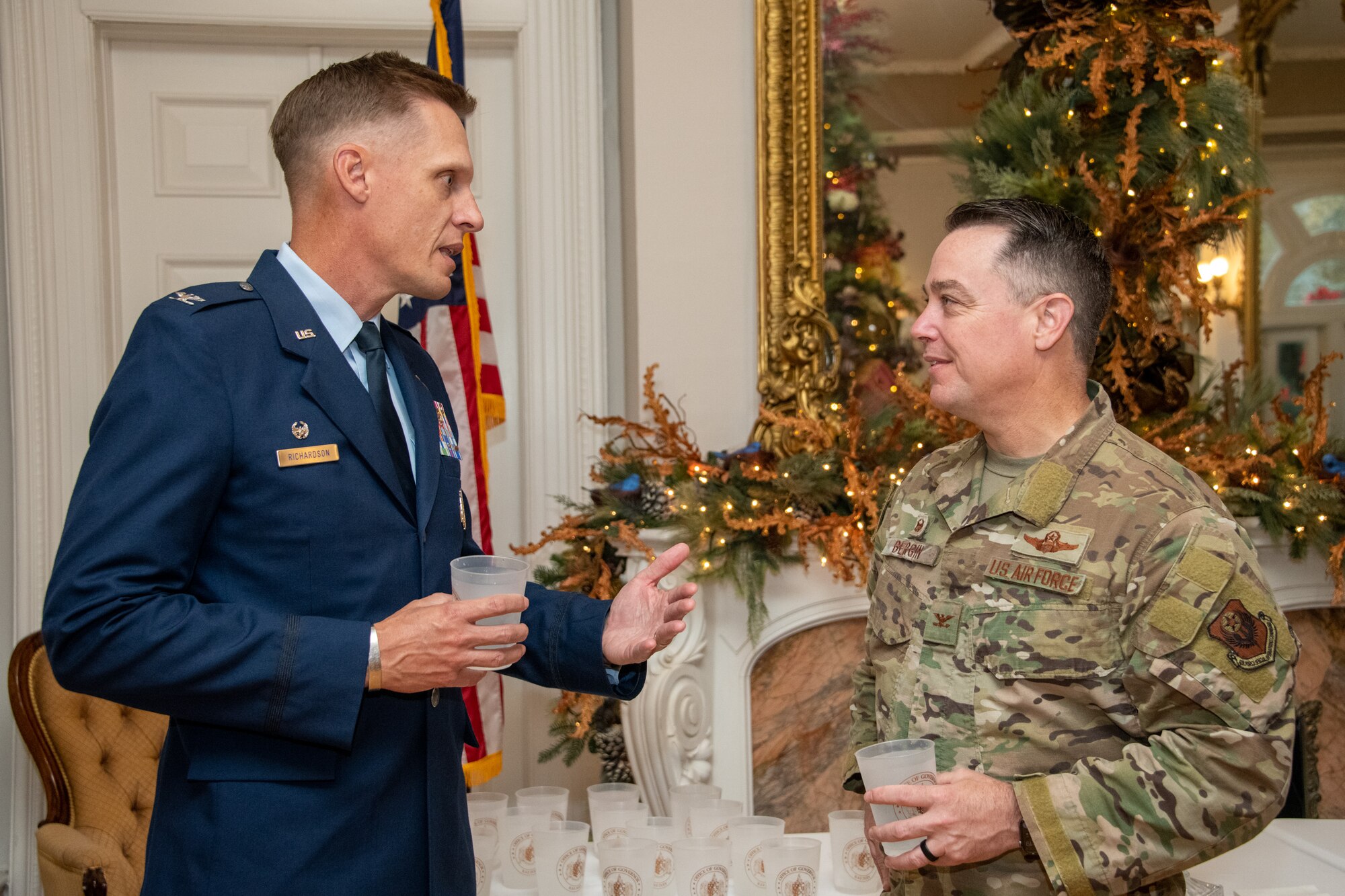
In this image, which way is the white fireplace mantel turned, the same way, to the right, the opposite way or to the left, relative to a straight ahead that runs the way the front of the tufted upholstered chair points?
to the right

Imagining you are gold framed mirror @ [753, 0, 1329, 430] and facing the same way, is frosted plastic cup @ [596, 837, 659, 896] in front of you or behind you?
in front

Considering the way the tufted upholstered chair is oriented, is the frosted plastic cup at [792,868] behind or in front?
in front

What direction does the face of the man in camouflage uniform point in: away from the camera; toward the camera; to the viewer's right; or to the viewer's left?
to the viewer's left

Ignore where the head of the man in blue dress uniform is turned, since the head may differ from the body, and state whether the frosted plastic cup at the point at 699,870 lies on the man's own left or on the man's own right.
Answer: on the man's own left

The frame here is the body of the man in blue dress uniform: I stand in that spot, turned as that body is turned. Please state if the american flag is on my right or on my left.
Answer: on my left

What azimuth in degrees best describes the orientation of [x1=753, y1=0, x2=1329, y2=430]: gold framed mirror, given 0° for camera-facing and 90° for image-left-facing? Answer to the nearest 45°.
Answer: approximately 0°

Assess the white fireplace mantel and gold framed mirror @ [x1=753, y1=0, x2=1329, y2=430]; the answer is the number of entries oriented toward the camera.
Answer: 2

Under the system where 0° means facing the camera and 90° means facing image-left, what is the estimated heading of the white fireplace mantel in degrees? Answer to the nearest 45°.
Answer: approximately 0°

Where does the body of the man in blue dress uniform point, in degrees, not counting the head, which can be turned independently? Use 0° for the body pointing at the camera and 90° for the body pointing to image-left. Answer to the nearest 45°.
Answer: approximately 315°

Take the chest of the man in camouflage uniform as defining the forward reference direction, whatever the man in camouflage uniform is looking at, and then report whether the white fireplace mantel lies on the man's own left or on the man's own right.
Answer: on the man's own right

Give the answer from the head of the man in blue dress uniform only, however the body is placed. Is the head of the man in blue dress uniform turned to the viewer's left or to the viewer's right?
to the viewer's right
